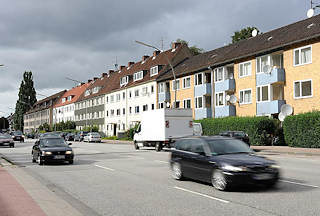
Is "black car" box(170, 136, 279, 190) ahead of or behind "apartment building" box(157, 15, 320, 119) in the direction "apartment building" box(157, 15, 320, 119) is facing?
ahead

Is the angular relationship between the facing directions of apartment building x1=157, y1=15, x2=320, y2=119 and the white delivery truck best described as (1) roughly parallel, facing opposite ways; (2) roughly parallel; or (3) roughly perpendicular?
roughly perpendicular

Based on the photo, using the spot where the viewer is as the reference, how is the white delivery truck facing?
facing away from the viewer and to the left of the viewer

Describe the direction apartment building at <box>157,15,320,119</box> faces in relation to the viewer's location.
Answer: facing the viewer and to the left of the viewer

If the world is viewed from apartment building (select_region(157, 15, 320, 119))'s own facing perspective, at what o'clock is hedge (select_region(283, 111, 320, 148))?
The hedge is roughly at 10 o'clock from the apartment building.

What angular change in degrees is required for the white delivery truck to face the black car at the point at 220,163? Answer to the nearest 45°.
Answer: approximately 135° to its left

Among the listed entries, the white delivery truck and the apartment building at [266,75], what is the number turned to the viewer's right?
0

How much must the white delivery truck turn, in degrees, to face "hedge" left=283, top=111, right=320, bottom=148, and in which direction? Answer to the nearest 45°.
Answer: approximately 135° to its right

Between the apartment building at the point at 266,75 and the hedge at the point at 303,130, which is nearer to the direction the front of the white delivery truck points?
the apartment building

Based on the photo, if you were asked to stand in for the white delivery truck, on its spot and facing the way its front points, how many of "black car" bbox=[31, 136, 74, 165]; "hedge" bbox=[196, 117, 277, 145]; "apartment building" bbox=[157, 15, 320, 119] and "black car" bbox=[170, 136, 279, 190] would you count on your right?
2

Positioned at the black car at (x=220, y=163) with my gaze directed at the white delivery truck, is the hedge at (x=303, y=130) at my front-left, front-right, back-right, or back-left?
front-right

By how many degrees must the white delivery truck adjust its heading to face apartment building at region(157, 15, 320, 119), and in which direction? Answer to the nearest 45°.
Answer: approximately 90° to its right
